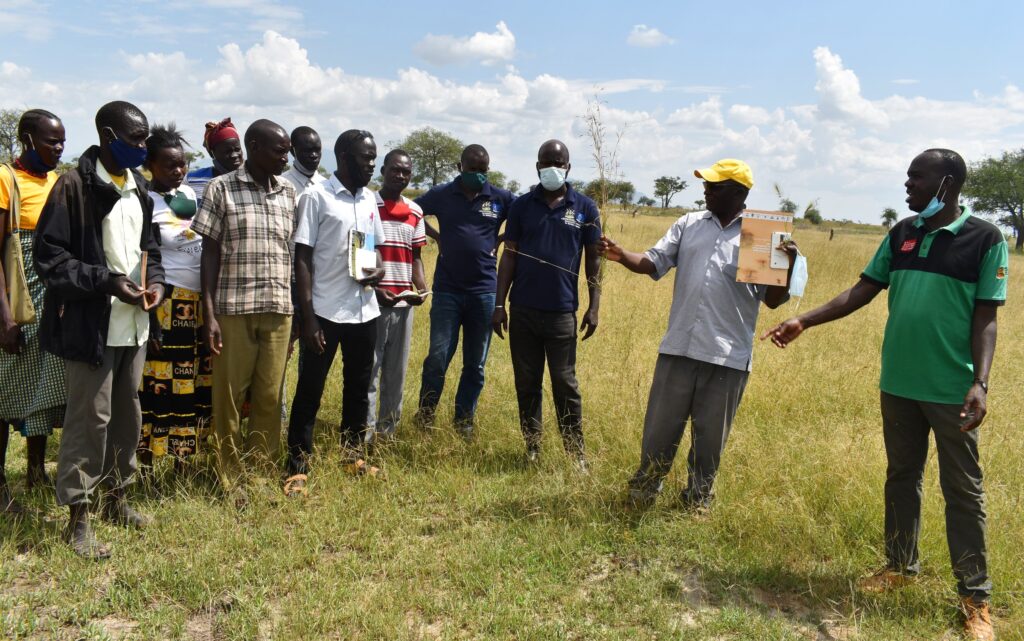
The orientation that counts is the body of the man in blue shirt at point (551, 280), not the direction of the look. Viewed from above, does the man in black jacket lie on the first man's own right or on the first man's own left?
on the first man's own right

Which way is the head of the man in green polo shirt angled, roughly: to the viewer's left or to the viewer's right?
to the viewer's left

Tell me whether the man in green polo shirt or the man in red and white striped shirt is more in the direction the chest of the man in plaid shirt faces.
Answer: the man in green polo shirt

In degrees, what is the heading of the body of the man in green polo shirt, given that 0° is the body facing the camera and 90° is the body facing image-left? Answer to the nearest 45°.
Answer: approximately 45°

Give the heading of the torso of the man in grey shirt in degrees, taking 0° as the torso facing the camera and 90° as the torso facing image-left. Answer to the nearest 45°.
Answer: approximately 45°

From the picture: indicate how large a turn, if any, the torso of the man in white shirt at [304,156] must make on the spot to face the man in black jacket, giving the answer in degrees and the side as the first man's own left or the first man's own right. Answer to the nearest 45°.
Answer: approximately 90° to the first man's own right

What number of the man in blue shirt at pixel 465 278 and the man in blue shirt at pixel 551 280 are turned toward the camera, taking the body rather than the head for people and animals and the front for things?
2

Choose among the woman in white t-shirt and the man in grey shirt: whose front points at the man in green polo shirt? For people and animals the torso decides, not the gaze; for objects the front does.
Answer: the woman in white t-shirt

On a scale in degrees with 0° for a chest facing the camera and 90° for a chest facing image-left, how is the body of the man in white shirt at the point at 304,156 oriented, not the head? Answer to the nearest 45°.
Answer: approximately 315°

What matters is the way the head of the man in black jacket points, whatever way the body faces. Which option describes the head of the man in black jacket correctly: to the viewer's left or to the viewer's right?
to the viewer's right
